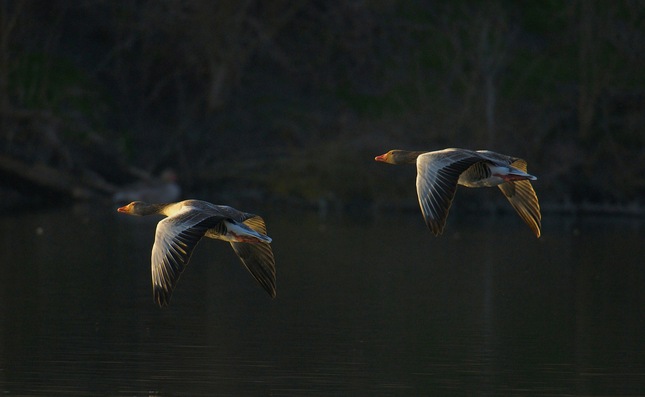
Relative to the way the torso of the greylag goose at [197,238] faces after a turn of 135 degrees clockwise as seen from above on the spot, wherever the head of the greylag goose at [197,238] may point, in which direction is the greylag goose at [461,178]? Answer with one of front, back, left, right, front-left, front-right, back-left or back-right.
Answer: front

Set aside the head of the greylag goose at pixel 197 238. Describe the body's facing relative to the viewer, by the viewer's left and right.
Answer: facing away from the viewer and to the left of the viewer
